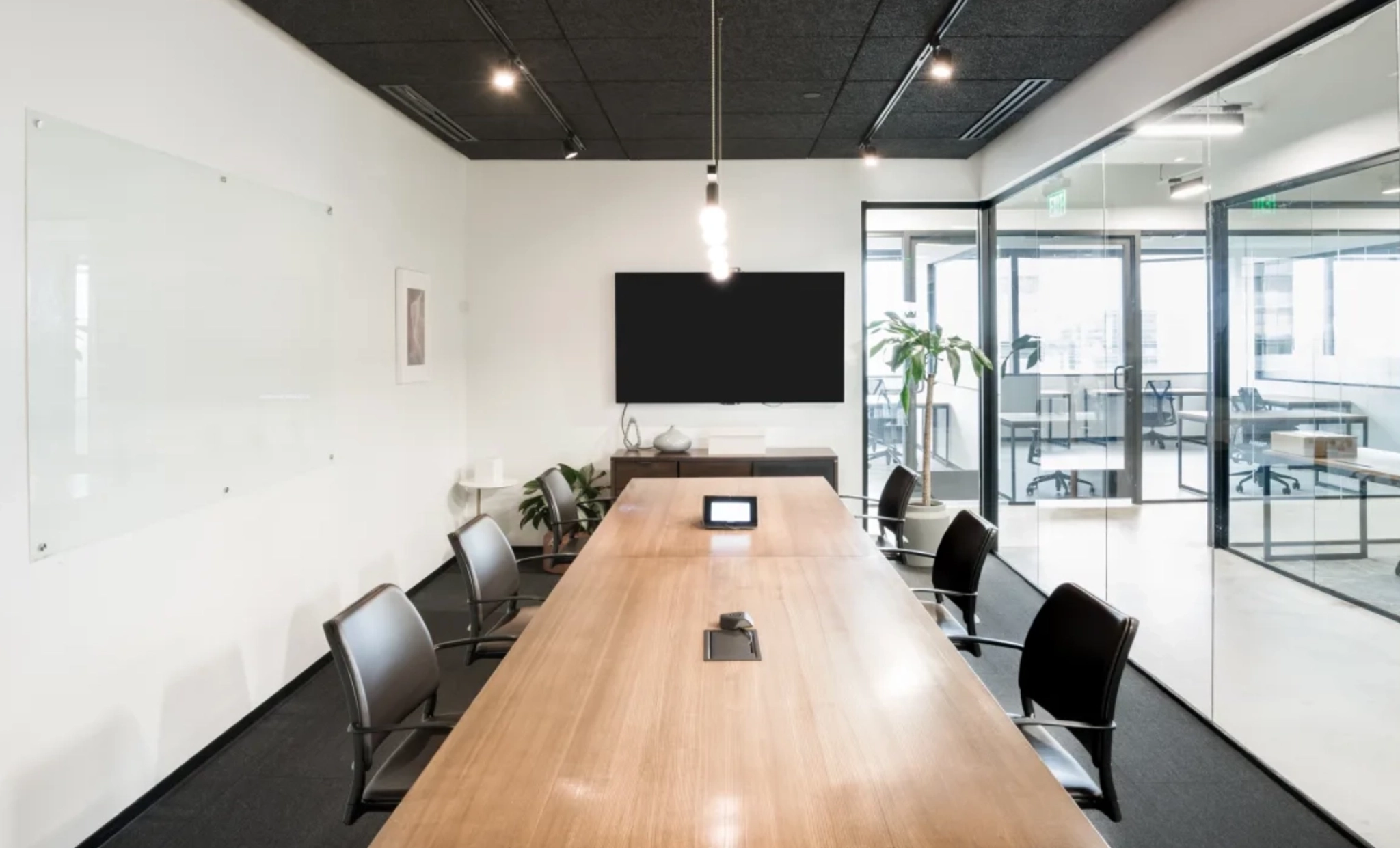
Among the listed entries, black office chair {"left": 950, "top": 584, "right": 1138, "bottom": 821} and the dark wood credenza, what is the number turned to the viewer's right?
0

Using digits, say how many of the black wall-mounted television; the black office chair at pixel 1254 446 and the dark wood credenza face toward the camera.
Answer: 2

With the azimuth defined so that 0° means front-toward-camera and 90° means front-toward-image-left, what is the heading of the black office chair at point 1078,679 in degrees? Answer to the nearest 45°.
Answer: approximately 45°

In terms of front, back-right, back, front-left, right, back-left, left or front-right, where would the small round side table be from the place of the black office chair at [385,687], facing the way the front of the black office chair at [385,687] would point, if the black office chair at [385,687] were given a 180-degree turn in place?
front-right

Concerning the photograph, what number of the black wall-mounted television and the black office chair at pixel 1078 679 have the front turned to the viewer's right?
0
